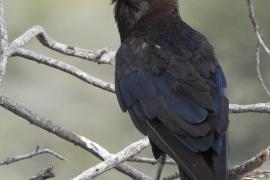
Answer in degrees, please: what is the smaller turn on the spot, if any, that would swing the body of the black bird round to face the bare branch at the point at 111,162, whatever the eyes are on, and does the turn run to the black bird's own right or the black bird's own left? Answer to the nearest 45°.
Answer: approximately 90° to the black bird's own left

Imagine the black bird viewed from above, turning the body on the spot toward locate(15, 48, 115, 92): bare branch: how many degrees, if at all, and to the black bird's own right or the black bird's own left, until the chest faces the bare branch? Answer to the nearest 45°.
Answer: approximately 90° to the black bird's own left

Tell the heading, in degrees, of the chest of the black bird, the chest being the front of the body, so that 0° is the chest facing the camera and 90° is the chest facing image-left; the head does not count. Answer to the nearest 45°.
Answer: approximately 135°

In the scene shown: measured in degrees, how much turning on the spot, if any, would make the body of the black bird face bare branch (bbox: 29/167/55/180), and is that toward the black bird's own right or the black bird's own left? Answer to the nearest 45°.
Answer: approximately 90° to the black bird's own left
